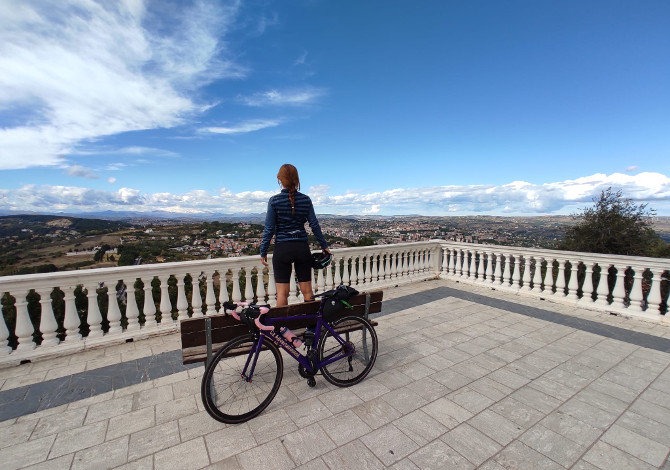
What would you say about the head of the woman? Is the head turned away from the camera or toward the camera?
away from the camera

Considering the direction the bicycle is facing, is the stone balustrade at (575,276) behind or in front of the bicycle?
behind

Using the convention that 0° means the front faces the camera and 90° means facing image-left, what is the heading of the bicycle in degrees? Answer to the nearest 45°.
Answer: approximately 45°

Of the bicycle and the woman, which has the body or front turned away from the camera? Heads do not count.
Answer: the woman

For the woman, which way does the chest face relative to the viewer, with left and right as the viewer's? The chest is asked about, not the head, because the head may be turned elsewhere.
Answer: facing away from the viewer

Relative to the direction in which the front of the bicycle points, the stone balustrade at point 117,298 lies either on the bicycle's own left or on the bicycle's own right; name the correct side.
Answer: on the bicycle's own right

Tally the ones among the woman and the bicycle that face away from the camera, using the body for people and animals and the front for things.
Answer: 1

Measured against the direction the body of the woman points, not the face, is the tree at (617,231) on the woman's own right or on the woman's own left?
on the woman's own right

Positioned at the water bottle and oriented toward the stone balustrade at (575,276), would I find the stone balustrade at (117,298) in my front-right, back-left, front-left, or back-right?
back-left
